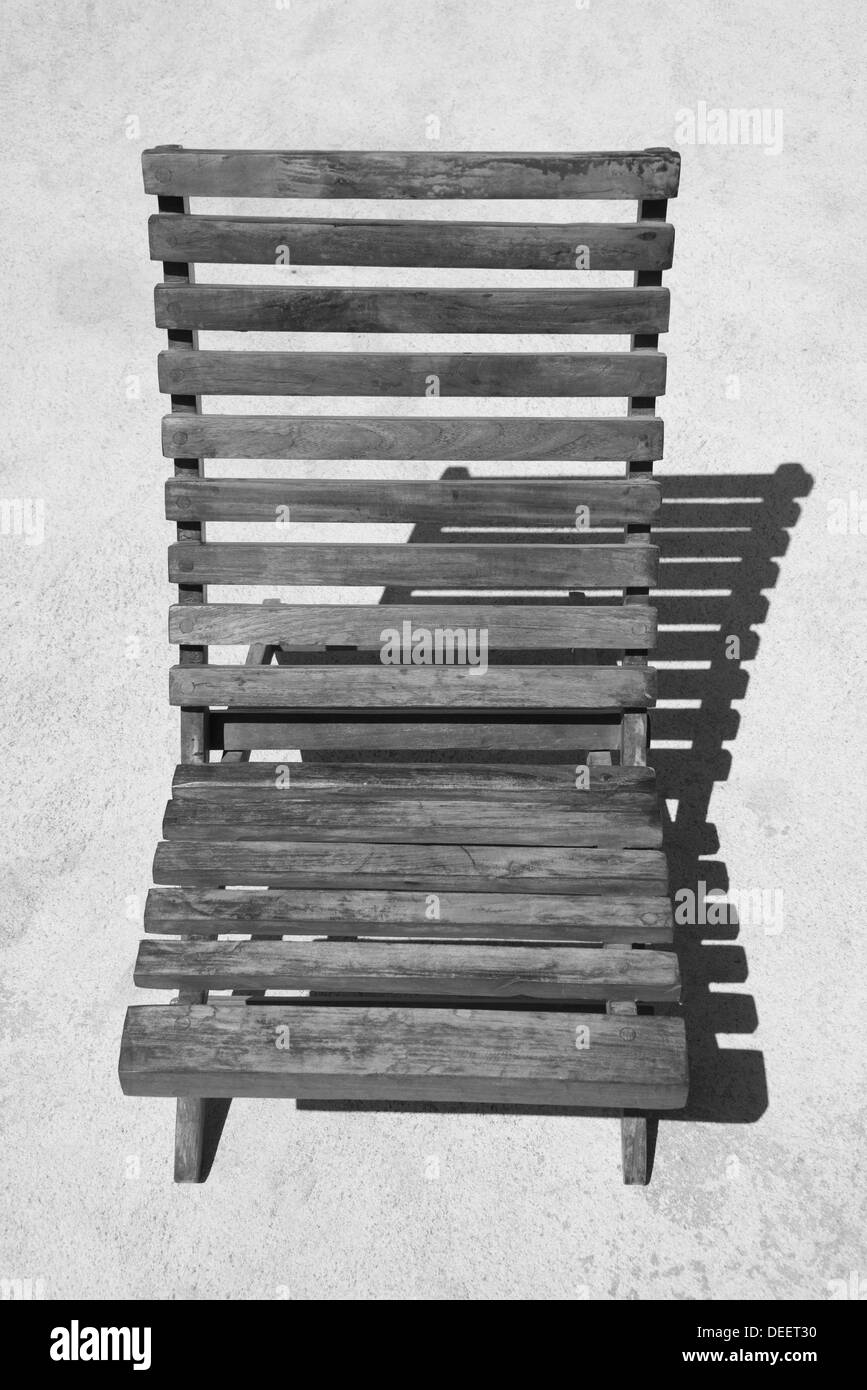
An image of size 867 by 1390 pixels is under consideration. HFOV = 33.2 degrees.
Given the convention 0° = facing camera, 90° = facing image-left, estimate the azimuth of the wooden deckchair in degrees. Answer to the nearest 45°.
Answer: approximately 0°
